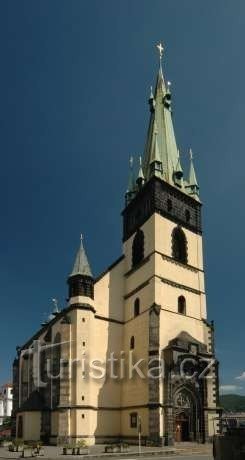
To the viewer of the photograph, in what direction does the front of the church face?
facing the viewer and to the right of the viewer
